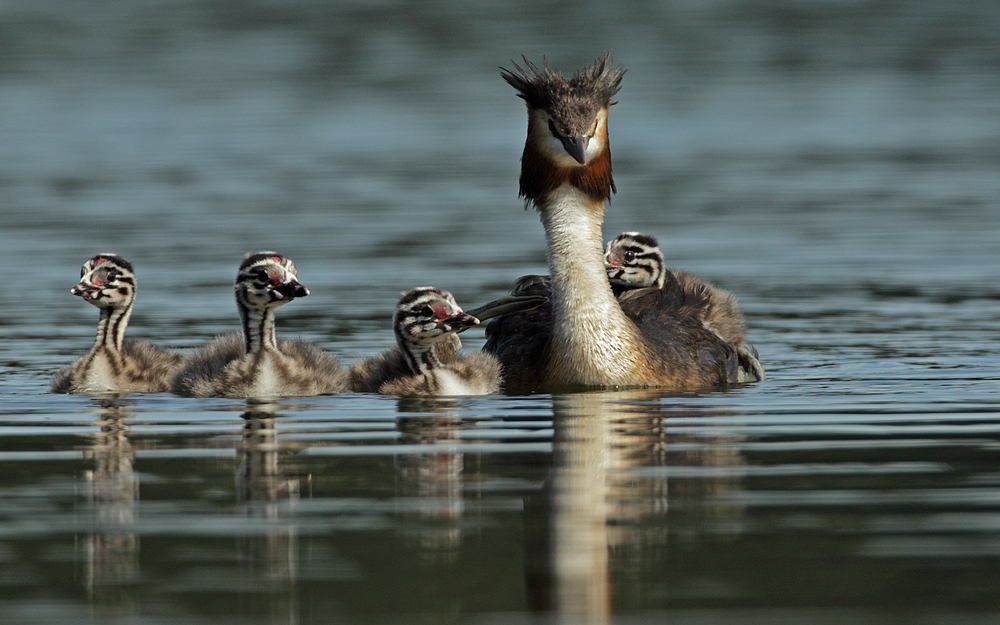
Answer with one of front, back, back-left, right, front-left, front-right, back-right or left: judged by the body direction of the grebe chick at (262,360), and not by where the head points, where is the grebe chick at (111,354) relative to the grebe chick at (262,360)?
back-right

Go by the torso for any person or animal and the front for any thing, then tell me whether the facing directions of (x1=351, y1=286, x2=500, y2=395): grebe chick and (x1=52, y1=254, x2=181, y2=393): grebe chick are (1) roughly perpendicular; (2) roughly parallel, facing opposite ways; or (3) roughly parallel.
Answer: roughly perpendicular

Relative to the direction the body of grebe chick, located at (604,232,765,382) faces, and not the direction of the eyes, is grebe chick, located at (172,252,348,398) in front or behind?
in front

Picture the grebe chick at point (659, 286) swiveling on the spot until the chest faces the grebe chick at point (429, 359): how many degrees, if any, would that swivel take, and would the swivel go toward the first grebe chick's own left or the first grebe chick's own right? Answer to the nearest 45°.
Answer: approximately 45° to the first grebe chick's own left

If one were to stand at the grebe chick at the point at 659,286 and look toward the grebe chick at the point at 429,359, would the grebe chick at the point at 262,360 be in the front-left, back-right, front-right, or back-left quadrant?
front-right

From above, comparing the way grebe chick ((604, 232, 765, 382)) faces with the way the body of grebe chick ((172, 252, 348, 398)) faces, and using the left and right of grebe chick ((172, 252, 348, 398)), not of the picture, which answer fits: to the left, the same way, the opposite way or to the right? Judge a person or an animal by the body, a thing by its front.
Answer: to the right

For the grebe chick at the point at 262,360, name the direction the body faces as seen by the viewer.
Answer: toward the camera

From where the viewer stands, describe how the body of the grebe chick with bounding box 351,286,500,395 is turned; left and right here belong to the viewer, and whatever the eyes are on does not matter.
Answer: facing the viewer and to the right of the viewer

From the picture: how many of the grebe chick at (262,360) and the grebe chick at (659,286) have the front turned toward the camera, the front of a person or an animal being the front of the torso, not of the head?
1

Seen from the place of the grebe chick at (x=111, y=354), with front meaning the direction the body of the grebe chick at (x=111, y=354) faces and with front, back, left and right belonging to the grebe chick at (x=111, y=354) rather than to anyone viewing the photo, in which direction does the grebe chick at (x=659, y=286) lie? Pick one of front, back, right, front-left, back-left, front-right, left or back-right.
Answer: back-left

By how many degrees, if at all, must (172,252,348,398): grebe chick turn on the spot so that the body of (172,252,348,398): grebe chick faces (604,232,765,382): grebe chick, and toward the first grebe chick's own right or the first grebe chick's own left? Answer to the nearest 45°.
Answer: approximately 90° to the first grebe chick's own left

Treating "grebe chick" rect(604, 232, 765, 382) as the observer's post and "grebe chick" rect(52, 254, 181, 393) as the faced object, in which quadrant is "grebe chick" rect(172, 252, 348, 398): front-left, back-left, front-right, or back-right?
front-left

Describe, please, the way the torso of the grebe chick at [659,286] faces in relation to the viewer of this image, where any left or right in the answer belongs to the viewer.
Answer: facing to the left of the viewer

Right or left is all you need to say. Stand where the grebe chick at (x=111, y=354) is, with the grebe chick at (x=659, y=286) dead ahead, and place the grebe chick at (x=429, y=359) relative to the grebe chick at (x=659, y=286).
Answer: right

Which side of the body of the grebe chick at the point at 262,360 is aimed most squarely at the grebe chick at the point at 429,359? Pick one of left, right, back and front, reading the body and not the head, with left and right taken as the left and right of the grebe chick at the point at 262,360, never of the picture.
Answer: left
